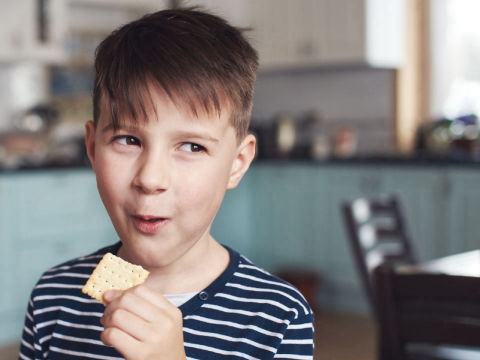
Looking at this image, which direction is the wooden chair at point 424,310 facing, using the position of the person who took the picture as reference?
facing away from the viewer

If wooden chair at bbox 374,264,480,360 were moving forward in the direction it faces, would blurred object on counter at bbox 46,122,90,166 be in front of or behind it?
in front

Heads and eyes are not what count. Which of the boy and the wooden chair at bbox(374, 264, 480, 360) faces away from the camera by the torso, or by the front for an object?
the wooden chair

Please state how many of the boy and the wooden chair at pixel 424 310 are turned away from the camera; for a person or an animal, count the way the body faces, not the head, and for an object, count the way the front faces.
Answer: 1

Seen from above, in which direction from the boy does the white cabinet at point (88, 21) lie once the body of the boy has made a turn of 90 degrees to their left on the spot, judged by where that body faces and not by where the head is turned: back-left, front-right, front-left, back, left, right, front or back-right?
left

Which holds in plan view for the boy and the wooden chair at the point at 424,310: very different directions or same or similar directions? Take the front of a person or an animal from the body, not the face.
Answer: very different directions

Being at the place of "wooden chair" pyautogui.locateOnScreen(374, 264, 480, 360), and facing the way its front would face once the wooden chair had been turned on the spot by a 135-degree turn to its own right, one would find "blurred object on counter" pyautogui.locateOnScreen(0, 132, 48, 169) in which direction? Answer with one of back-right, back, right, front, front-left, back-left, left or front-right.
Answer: back

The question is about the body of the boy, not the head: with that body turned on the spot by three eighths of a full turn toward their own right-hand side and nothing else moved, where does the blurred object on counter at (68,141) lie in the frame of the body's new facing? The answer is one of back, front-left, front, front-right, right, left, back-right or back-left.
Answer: front-right

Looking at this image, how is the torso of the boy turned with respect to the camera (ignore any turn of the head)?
toward the camera

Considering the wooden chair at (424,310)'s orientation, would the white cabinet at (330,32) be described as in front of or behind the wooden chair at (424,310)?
in front

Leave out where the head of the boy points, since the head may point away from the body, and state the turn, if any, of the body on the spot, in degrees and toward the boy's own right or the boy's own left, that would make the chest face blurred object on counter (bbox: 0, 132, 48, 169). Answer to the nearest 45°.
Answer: approximately 180°

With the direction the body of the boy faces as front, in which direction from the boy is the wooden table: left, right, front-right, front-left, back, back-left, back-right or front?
back-left

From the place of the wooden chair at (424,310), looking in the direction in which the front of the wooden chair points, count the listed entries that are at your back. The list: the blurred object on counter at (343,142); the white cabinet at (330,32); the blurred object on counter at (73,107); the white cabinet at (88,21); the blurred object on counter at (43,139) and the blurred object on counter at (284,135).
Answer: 0
